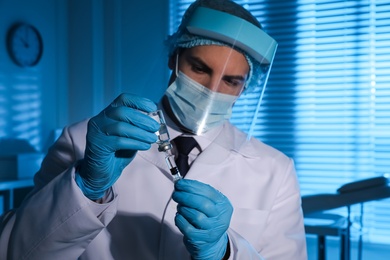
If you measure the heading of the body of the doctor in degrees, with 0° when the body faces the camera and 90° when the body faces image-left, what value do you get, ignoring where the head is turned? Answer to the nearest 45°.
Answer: approximately 0°

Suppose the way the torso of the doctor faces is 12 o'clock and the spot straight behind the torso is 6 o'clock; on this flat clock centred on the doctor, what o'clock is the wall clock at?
The wall clock is roughly at 5 o'clock from the doctor.

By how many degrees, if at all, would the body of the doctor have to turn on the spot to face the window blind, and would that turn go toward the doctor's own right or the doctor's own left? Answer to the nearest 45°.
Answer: approximately 135° to the doctor's own left

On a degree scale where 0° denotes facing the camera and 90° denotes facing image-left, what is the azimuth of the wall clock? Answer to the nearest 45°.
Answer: approximately 315°
